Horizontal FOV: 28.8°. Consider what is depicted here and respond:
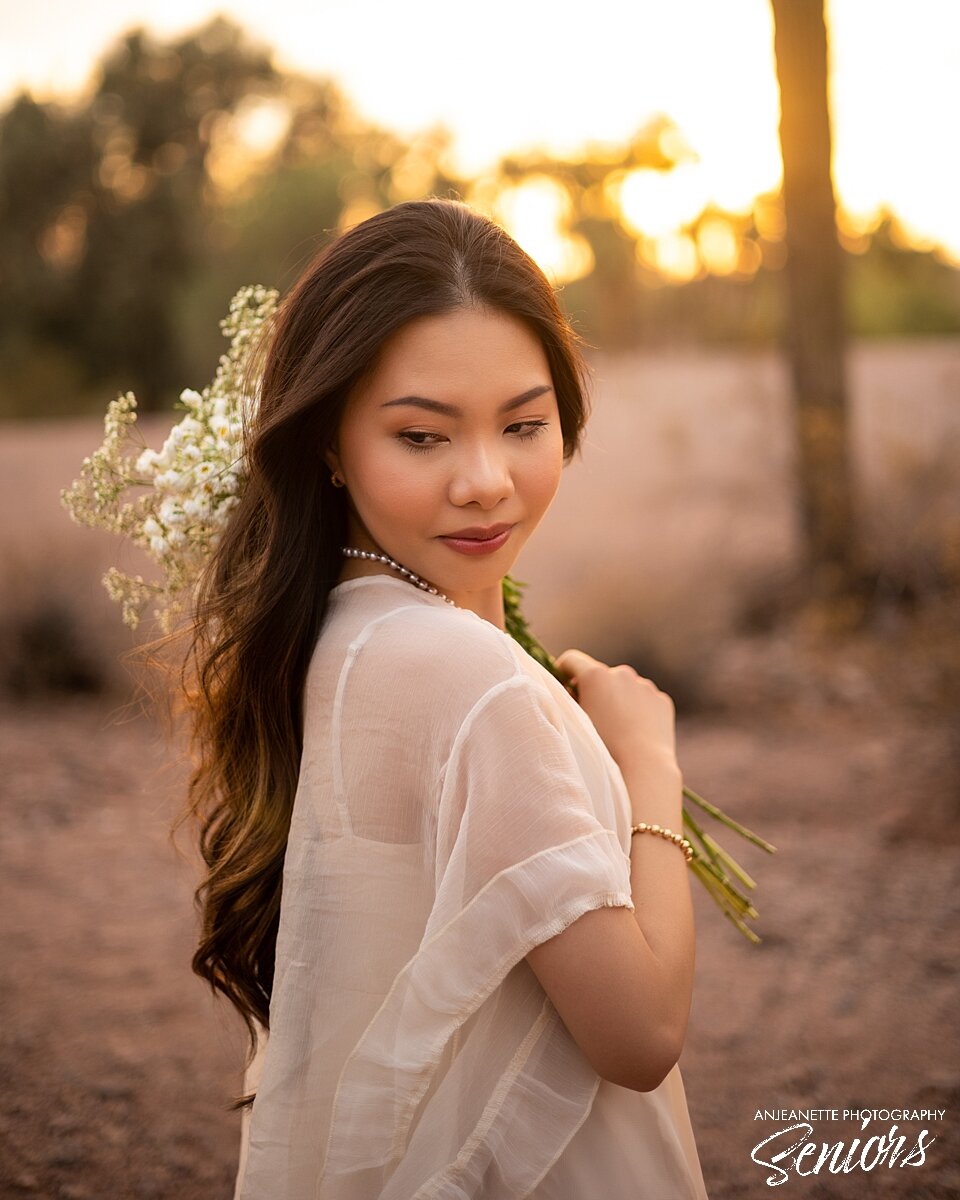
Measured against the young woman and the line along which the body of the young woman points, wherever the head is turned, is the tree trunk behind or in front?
in front

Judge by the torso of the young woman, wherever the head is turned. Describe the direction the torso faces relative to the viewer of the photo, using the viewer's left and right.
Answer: facing away from the viewer and to the right of the viewer
